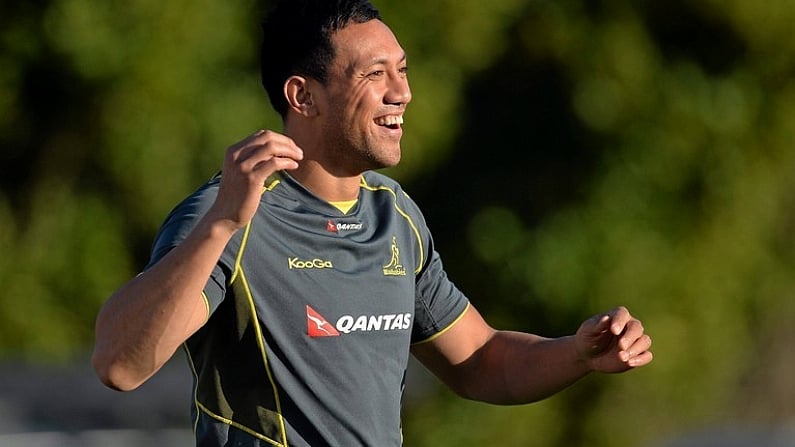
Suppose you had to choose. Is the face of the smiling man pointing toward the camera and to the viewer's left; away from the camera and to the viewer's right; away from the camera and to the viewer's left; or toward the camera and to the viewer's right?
toward the camera and to the viewer's right

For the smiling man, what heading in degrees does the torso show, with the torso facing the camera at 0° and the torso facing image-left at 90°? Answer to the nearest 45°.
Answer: approximately 315°
